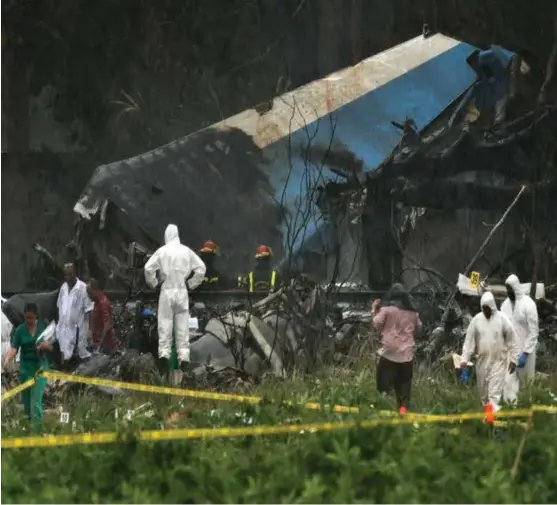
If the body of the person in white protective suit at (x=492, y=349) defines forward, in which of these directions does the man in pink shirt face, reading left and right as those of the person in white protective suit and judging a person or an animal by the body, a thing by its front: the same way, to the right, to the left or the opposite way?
the opposite way

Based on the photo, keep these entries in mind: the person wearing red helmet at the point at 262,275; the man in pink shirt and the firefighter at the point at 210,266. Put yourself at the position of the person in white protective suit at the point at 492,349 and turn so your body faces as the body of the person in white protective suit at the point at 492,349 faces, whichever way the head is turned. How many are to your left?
0

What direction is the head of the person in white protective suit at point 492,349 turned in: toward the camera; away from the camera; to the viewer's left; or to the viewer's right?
toward the camera

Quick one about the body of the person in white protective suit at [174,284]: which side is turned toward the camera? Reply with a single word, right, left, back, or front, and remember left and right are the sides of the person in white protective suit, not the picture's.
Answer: back

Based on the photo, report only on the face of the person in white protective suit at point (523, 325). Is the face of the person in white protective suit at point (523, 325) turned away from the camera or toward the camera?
toward the camera

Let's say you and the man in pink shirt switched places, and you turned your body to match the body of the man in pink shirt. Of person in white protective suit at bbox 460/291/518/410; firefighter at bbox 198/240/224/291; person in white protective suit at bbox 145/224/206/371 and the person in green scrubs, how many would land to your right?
1

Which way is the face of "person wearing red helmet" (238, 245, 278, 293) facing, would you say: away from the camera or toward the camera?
toward the camera

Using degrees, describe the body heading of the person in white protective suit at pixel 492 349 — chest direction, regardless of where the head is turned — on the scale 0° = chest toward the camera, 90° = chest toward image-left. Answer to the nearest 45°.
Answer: approximately 0°

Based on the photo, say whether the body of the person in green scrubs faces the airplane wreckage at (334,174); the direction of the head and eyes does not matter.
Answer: no

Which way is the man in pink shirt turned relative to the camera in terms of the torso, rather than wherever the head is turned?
away from the camera

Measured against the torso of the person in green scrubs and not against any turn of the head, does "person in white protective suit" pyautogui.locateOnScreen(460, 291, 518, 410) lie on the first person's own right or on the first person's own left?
on the first person's own left

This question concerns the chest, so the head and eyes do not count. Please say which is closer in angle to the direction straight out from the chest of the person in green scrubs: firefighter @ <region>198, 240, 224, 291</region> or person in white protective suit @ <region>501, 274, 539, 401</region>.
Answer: the person in white protective suit

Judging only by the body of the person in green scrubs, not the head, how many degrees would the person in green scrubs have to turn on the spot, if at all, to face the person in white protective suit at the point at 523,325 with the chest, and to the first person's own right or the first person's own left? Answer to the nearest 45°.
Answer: approximately 90° to the first person's own left

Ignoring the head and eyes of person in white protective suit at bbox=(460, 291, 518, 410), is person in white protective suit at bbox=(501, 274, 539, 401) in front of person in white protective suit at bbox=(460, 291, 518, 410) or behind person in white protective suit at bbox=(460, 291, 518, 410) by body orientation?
behind

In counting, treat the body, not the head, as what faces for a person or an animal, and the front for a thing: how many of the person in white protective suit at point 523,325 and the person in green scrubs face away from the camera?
0

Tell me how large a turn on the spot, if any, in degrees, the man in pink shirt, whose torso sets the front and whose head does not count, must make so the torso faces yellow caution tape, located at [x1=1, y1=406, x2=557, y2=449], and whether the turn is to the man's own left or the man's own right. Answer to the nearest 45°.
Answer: approximately 180°
